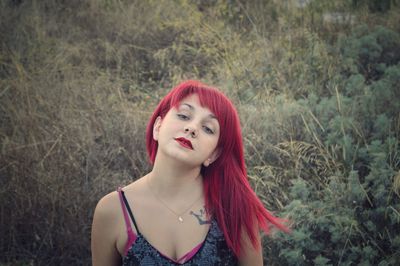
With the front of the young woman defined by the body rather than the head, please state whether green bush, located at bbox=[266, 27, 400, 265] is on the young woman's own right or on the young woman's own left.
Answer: on the young woman's own left

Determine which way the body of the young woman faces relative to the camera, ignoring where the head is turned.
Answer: toward the camera
